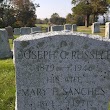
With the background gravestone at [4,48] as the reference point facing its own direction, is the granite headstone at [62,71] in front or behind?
in front

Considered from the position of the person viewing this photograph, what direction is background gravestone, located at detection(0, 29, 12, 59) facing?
facing the viewer

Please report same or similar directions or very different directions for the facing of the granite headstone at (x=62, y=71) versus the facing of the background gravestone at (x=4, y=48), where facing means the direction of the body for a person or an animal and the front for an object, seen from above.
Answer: same or similar directions

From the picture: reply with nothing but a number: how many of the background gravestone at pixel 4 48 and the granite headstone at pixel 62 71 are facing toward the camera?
2

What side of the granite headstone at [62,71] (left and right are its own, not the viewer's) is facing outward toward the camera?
front

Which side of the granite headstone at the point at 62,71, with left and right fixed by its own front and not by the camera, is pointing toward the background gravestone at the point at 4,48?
back
